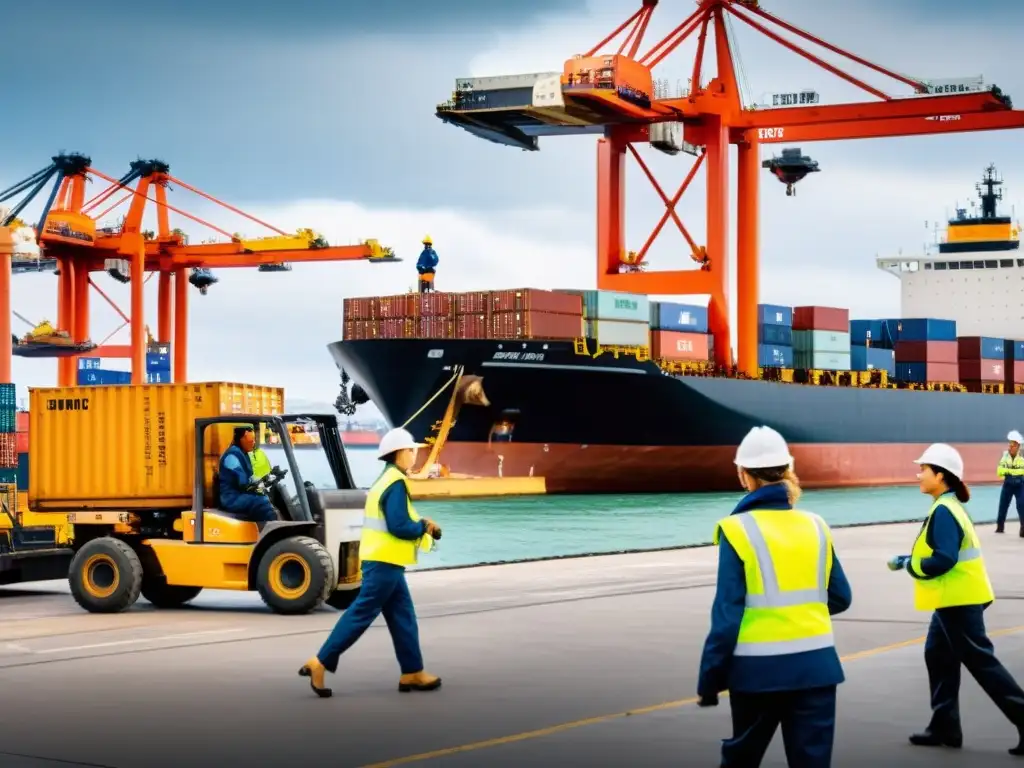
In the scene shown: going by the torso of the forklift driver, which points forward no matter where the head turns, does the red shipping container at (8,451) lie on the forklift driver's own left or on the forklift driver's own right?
on the forklift driver's own left

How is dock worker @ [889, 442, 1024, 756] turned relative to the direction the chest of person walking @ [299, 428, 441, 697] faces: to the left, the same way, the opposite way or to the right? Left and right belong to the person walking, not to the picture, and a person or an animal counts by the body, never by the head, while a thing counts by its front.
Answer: the opposite way

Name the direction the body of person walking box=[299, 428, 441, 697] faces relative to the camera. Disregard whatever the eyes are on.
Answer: to the viewer's right

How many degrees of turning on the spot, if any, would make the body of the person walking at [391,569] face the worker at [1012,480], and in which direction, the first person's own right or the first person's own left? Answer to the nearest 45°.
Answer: approximately 45° to the first person's own left

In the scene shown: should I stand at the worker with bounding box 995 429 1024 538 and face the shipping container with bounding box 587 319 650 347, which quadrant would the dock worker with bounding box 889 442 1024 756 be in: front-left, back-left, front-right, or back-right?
back-left

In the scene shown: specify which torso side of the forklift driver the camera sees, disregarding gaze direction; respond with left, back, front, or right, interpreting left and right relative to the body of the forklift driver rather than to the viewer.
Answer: right

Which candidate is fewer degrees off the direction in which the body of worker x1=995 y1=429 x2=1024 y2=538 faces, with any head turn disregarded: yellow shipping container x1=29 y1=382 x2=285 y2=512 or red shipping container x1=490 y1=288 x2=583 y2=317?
the yellow shipping container

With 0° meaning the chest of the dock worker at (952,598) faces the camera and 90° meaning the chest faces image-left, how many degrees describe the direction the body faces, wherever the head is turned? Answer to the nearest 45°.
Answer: approximately 90°

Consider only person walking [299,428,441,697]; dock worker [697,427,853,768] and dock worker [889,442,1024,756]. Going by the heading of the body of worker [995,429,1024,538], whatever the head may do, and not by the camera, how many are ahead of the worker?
3

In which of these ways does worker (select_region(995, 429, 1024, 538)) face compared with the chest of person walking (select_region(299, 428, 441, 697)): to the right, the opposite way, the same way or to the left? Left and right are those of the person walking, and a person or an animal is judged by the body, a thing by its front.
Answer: to the right
